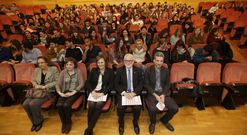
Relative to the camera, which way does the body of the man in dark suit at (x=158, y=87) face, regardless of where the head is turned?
toward the camera

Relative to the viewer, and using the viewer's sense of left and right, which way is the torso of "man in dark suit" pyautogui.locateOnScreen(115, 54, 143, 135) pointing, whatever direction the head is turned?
facing the viewer

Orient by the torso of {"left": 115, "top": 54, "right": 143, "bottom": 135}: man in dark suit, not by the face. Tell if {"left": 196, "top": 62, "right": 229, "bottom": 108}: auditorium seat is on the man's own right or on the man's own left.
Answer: on the man's own left

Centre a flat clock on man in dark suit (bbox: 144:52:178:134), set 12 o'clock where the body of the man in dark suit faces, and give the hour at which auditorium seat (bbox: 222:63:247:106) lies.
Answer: The auditorium seat is roughly at 8 o'clock from the man in dark suit.

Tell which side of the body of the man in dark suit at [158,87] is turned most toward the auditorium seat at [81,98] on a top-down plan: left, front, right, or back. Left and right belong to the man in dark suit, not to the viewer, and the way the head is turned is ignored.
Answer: right

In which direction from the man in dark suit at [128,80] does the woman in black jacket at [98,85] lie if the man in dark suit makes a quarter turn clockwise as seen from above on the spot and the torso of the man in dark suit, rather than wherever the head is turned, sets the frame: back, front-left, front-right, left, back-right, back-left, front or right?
front

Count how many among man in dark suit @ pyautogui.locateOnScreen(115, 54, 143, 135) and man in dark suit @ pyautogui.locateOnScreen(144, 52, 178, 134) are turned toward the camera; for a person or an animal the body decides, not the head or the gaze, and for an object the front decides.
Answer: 2

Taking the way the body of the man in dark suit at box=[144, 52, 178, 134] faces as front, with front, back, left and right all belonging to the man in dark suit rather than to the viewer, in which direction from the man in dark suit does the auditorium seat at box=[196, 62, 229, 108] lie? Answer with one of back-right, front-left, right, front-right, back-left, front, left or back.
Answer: back-left

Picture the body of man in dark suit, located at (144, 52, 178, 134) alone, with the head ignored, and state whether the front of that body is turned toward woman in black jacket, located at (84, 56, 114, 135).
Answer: no

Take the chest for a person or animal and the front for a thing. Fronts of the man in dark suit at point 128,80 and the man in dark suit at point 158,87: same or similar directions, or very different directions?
same or similar directions

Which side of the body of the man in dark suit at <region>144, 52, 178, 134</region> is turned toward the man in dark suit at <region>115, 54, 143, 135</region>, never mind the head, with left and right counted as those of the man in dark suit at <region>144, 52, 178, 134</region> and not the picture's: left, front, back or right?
right
